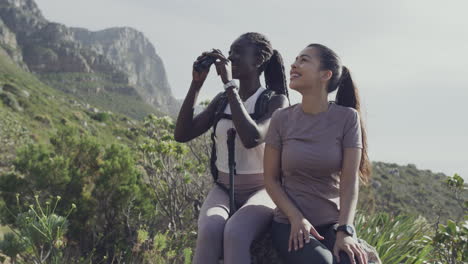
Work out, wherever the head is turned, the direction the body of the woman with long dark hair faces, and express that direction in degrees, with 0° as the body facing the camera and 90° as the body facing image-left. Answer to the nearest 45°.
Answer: approximately 0°

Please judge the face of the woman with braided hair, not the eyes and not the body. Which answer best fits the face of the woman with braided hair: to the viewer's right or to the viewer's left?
to the viewer's left

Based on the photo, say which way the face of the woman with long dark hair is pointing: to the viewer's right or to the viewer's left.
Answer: to the viewer's left

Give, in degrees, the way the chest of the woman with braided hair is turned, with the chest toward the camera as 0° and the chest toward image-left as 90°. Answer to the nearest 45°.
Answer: approximately 45°
